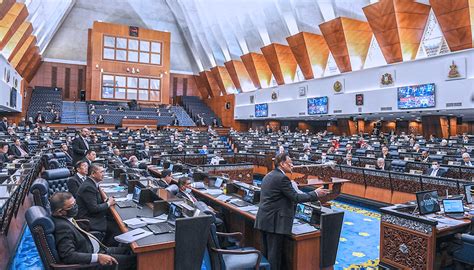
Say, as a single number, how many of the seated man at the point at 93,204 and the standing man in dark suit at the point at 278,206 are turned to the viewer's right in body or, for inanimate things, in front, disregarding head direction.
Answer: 2

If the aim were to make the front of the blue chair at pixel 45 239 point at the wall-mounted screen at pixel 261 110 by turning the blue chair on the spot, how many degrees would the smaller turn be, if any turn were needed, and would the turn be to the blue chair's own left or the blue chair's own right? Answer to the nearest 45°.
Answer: approximately 45° to the blue chair's own left

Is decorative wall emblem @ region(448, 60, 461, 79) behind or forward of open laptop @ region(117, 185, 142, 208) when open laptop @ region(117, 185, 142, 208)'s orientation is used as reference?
behind

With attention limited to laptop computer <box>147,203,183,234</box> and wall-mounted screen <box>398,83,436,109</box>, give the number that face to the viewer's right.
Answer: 0

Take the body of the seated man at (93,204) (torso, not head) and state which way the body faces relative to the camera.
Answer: to the viewer's right

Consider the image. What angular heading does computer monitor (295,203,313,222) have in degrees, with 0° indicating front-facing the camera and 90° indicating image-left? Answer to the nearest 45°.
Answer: approximately 45°

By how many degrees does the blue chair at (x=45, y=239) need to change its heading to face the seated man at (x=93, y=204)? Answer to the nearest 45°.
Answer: approximately 90° to its left

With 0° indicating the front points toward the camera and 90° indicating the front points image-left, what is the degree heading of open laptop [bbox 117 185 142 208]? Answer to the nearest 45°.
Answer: approximately 45°

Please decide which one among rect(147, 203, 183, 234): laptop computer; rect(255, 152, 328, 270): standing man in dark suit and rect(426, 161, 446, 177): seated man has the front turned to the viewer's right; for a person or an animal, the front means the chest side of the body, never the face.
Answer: the standing man in dark suit

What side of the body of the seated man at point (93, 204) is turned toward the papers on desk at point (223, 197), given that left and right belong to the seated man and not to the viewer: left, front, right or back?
front

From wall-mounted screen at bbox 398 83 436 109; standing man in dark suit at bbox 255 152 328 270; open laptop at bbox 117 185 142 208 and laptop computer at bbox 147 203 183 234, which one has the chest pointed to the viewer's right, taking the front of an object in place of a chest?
the standing man in dark suit

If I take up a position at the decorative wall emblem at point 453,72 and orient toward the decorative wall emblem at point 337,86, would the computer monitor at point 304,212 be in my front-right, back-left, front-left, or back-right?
back-left

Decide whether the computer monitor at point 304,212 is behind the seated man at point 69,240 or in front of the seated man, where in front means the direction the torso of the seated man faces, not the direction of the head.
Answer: in front
